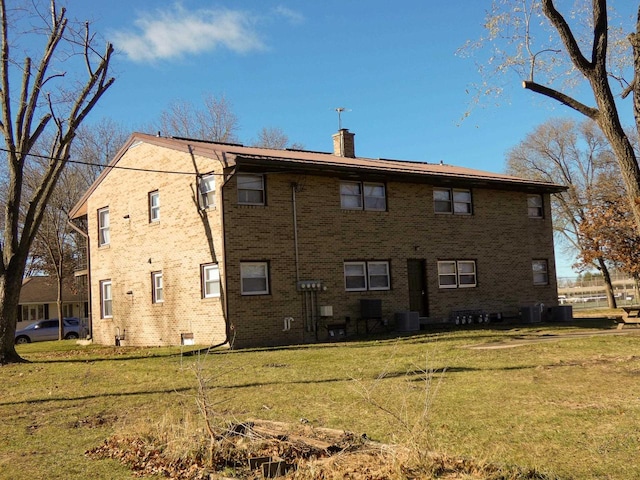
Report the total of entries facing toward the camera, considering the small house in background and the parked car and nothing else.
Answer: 1

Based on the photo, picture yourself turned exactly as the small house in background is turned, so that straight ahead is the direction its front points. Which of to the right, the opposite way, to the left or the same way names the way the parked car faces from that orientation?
to the right

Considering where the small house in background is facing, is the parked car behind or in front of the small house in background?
in front

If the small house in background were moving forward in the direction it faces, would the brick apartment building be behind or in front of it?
in front

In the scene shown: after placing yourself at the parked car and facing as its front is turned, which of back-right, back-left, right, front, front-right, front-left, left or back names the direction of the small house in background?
right

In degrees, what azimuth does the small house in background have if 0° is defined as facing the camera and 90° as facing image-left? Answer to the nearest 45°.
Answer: approximately 0°

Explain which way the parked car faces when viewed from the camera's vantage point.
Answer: facing to the left of the viewer
